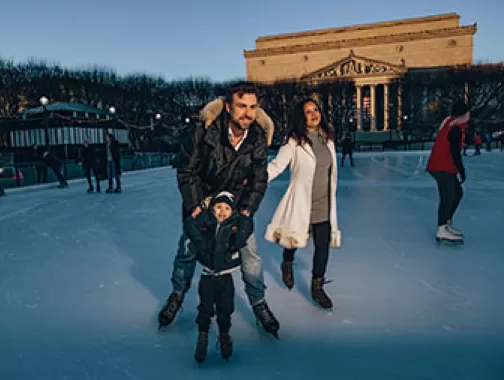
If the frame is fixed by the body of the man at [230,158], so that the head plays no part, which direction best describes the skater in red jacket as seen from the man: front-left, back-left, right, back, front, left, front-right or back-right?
back-left

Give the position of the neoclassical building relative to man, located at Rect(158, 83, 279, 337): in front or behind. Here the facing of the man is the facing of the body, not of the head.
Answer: behind

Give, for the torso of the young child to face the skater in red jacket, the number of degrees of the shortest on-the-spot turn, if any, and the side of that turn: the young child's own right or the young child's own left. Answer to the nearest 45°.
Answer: approximately 135° to the young child's own left

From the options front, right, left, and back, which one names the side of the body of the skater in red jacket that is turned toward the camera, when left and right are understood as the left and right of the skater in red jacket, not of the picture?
right

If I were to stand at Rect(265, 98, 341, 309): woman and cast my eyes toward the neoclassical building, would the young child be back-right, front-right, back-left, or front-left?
back-left

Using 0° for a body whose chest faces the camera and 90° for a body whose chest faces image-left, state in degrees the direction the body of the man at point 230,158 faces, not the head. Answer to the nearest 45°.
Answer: approximately 0°

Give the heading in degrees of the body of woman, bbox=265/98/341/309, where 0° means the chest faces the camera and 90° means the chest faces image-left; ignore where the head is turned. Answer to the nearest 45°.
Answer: approximately 315°

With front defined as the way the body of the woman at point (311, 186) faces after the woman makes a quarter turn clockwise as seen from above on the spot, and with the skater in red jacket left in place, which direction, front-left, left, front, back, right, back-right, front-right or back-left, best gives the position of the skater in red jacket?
back

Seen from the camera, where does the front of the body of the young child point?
toward the camera

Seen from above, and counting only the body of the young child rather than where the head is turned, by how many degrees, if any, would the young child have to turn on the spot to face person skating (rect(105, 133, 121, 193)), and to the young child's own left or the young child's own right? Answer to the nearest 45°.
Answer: approximately 180°
